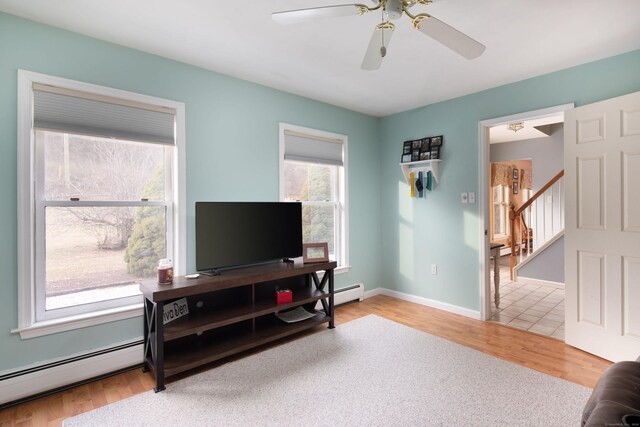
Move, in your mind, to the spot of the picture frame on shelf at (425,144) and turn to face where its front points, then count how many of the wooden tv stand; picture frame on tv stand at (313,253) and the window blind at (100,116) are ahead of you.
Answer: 3

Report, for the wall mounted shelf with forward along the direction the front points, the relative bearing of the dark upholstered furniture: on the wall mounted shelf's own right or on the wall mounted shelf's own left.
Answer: on the wall mounted shelf's own left

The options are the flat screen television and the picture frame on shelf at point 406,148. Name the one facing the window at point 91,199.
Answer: the picture frame on shelf

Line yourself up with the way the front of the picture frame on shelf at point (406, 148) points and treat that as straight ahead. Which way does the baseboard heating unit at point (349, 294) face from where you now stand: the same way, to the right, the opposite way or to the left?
to the left

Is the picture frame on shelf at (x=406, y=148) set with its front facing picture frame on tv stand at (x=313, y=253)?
yes

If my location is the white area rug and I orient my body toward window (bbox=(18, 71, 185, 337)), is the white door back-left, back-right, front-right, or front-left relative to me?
back-right

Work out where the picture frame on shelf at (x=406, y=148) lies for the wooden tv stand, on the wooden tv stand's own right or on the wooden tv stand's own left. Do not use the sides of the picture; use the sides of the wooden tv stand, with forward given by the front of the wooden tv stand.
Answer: on the wooden tv stand's own left

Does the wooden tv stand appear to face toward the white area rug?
yes

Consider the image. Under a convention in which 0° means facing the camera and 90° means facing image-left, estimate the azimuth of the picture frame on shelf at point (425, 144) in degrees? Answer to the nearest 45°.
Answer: approximately 45°

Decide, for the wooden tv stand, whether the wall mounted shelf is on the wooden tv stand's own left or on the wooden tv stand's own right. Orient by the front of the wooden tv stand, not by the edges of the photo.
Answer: on the wooden tv stand's own left

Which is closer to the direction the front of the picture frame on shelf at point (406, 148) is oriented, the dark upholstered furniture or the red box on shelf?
the red box on shelf

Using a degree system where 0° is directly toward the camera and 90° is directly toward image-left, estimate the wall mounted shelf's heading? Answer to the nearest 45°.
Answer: approximately 45°

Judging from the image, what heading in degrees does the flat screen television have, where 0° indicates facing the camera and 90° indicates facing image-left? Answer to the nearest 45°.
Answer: approximately 315°
